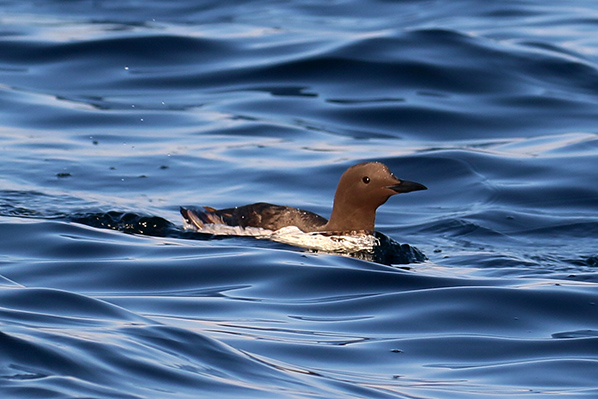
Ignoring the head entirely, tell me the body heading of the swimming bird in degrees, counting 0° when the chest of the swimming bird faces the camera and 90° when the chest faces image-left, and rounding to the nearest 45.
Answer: approximately 270°
